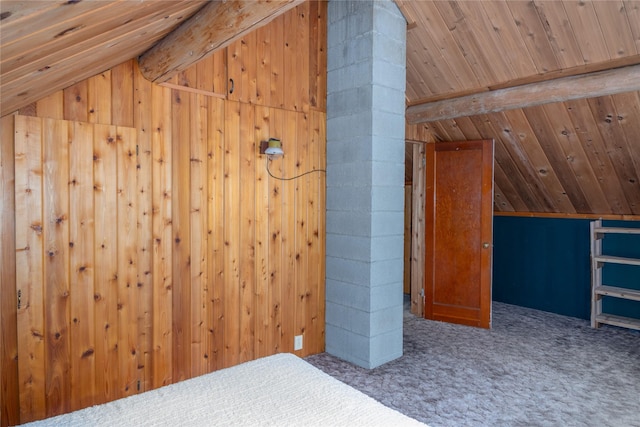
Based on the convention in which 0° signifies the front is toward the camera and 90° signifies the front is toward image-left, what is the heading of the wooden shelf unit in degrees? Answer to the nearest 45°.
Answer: approximately 45°

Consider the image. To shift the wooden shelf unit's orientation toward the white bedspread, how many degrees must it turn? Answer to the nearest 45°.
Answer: approximately 45° to its left

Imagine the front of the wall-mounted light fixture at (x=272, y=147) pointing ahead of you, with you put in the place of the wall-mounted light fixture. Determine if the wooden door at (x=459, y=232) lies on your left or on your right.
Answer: on your left
